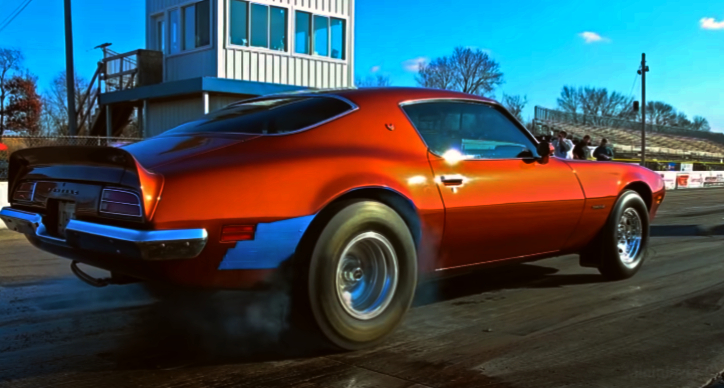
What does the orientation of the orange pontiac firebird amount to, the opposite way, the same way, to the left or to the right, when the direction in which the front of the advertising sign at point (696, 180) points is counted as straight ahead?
the opposite way

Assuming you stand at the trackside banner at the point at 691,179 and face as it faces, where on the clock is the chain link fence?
The chain link fence is roughly at 1 o'clock from the trackside banner.

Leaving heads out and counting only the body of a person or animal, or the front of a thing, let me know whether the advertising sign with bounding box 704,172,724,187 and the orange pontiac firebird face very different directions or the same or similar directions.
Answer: very different directions

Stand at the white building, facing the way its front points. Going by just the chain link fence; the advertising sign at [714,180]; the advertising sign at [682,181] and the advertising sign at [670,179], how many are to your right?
1

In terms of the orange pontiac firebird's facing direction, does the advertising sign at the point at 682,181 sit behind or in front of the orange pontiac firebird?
in front

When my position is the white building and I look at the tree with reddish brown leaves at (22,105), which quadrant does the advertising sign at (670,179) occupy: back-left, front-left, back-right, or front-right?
back-right

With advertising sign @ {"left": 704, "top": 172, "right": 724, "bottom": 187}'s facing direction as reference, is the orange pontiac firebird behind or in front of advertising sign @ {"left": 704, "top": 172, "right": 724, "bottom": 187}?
in front

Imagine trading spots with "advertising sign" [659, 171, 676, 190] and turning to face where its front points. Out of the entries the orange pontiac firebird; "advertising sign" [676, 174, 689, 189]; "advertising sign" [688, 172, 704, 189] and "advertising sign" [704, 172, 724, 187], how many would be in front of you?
1

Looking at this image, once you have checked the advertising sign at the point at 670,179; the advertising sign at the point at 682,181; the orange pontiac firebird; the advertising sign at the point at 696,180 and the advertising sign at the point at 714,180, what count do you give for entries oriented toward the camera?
4

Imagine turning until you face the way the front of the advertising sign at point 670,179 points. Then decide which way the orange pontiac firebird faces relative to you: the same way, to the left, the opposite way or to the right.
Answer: the opposite way
